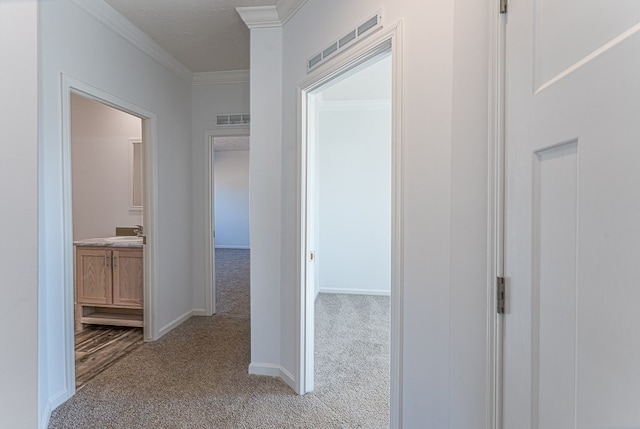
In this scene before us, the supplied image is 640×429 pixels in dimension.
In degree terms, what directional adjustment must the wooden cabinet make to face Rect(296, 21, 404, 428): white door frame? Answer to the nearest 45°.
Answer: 0° — it already faces it

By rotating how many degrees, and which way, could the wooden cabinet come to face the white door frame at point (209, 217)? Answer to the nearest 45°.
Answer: approximately 90° to its left

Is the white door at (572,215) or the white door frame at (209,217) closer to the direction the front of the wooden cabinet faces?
the white door

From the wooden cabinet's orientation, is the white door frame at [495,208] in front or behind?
in front

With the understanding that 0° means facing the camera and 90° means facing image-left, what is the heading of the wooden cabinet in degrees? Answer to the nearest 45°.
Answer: approximately 0°

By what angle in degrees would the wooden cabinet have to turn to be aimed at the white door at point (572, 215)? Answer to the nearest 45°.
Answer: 0° — it already faces it
